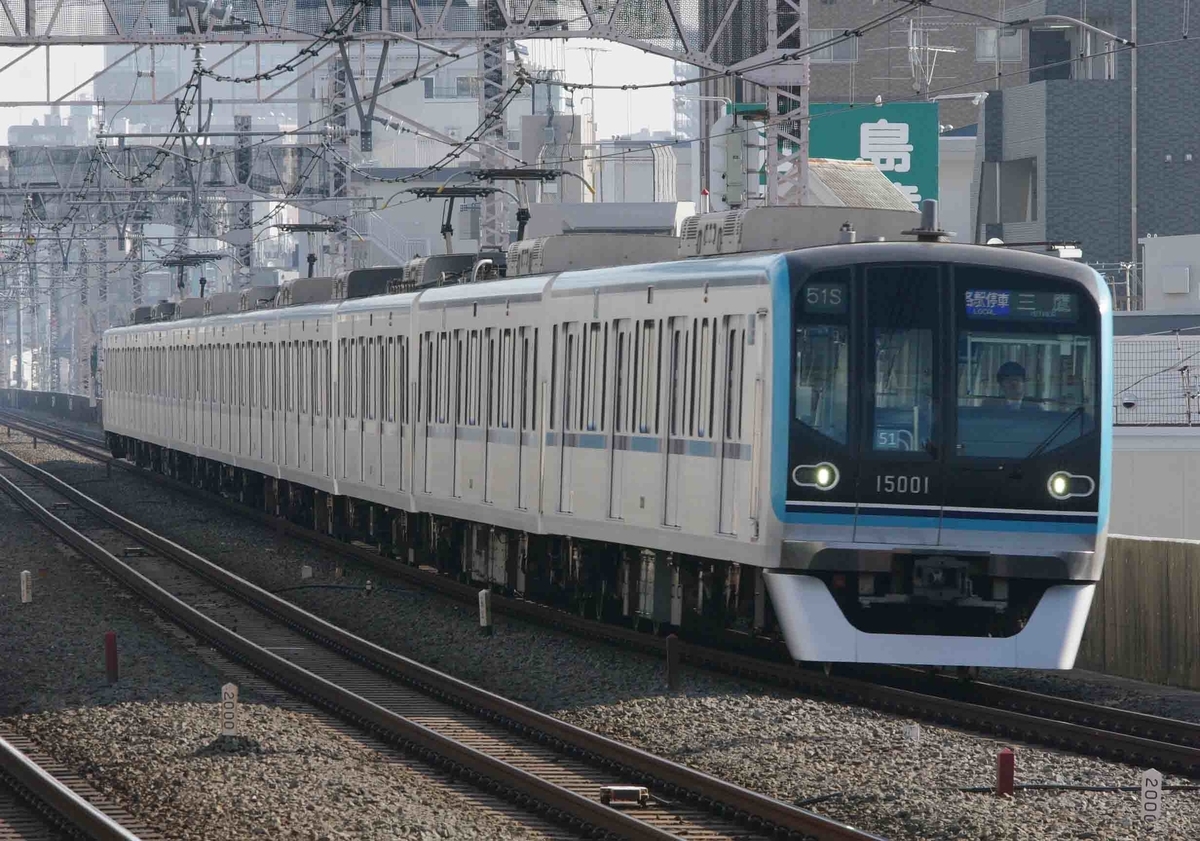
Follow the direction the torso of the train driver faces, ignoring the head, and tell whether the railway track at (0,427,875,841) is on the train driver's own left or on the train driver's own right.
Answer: on the train driver's own right

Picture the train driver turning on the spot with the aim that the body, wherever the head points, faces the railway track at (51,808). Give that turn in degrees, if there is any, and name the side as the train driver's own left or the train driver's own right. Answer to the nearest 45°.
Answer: approximately 45° to the train driver's own right

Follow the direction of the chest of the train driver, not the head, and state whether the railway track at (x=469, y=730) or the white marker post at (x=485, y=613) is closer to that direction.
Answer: the railway track

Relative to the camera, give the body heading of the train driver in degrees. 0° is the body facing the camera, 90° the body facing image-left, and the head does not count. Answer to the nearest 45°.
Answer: approximately 0°

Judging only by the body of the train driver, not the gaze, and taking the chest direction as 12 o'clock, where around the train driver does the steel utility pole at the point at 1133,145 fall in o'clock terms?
The steel utility pole is roughly at 6 o'clock from the train driver.

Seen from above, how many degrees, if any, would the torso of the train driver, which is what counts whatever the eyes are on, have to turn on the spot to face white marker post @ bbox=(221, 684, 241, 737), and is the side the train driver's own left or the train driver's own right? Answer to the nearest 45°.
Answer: approximately 45° to the train driver's own right
